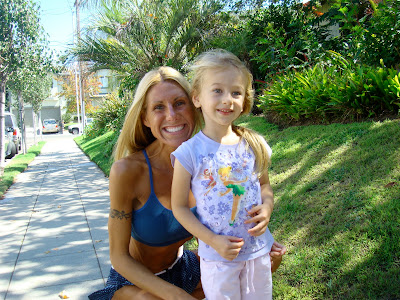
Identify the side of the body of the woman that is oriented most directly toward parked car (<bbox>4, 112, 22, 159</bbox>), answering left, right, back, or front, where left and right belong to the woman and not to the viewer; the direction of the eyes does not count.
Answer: back

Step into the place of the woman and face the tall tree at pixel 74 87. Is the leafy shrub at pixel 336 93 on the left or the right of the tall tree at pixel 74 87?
right

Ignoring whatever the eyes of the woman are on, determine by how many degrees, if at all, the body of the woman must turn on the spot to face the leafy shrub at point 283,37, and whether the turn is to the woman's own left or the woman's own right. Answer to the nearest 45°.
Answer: approximately 135° to the woman's own left

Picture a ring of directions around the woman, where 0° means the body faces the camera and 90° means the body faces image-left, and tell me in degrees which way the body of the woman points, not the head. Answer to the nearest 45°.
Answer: approximately 315°

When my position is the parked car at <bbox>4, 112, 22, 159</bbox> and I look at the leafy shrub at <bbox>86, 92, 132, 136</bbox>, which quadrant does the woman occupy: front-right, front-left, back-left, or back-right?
back-right

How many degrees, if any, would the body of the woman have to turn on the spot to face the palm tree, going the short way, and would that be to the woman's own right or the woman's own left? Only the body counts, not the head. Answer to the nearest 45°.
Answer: approximately 135° to the woman's own left

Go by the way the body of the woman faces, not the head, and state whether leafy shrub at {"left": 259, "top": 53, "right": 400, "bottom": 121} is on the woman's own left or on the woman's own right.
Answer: on the woman's own left

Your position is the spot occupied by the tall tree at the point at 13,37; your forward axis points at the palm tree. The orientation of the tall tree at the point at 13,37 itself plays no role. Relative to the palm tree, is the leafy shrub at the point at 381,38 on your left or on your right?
right

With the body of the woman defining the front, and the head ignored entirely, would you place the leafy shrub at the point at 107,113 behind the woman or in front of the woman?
behind

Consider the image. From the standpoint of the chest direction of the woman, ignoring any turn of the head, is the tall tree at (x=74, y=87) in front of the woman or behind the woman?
behind
